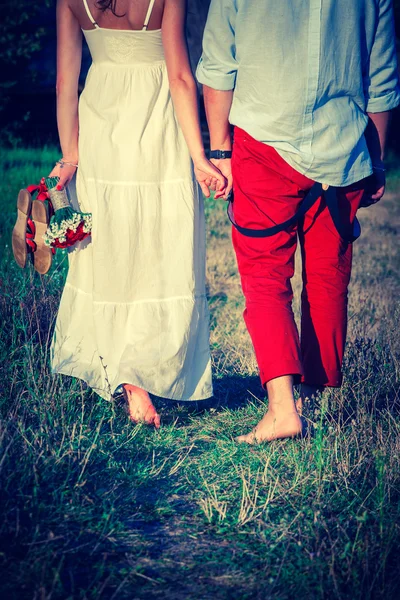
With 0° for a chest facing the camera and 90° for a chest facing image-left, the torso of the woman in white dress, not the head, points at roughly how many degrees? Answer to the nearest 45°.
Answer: approximately 180°

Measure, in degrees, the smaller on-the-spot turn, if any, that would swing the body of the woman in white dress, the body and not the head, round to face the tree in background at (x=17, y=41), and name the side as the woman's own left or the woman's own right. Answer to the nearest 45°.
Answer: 0° — they already face it

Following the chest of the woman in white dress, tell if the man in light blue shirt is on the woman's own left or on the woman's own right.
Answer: on the woman's own right

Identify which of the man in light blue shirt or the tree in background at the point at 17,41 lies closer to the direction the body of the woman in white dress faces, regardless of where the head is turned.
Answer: the tree in background

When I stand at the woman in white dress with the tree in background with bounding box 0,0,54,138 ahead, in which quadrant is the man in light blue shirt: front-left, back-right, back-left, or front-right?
back-right
